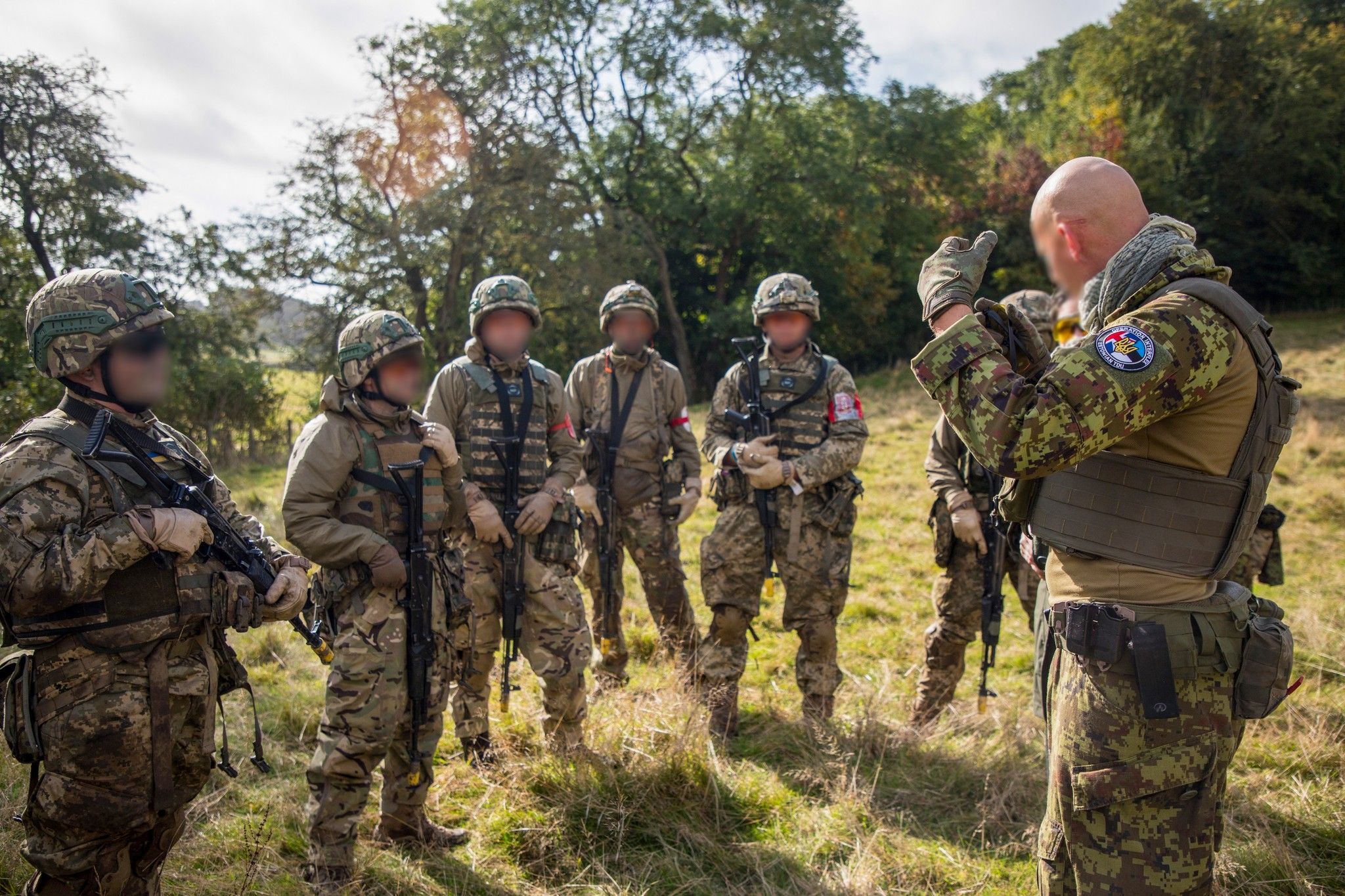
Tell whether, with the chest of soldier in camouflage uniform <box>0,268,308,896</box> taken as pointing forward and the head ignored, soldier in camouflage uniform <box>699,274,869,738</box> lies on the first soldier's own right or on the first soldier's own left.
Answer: on the first soldier's own left

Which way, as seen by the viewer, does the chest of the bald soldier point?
to the viewer's left

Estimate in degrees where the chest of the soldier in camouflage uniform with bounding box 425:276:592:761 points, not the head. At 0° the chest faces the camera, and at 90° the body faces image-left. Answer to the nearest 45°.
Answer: approximately 0°

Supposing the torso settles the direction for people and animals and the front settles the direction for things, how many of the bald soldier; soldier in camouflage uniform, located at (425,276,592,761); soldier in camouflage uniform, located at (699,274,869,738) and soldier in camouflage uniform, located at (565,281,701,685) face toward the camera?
3

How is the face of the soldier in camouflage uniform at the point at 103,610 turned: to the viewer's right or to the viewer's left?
to the viewer's right
